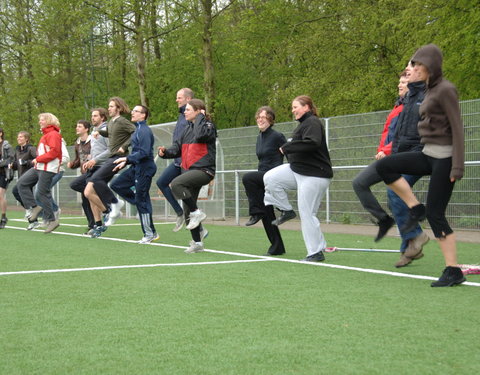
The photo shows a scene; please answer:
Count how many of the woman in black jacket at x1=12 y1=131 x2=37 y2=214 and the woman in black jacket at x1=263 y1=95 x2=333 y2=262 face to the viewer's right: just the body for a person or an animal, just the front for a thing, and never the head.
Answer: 0

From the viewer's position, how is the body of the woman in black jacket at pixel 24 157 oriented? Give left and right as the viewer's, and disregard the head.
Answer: facing the viewer and to the left of the viewer

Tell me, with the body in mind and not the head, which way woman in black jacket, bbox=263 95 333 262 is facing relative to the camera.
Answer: to the viewer's left

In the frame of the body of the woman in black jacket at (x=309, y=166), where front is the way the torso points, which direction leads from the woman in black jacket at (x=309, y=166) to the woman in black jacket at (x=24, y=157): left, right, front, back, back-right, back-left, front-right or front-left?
front-right
